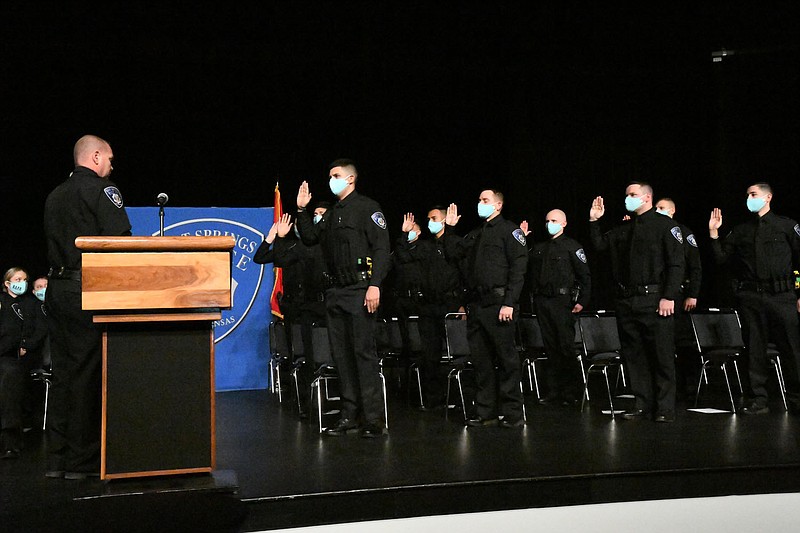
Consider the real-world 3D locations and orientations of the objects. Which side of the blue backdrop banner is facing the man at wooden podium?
front

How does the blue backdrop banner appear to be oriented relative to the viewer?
toward the camera

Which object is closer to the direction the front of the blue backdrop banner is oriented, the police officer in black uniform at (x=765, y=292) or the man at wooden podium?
the man at wooden podium

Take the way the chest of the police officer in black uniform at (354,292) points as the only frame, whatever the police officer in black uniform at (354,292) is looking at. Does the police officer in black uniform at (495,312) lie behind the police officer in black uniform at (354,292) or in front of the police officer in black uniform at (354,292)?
behind

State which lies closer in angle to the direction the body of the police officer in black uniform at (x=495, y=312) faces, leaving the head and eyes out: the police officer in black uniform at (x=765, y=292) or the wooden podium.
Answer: the wooden podium

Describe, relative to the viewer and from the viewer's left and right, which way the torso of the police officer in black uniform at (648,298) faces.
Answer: facing the viewer and to the left of the viewer

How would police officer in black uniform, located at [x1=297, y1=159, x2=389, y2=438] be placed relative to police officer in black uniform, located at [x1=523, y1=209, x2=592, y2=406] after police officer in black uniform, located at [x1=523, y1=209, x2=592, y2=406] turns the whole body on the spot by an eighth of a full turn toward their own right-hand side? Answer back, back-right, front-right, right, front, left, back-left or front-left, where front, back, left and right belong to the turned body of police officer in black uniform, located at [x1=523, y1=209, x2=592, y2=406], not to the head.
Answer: front-left

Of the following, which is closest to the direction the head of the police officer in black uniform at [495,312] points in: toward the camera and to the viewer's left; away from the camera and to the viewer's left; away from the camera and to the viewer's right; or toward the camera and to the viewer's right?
toward the camera and to the viewer's left

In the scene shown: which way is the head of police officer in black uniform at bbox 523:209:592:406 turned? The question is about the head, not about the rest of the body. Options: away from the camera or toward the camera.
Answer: toward the camera

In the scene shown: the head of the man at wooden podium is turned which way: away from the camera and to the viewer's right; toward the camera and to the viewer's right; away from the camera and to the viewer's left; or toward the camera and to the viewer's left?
away from the camera and to the viewer's right
